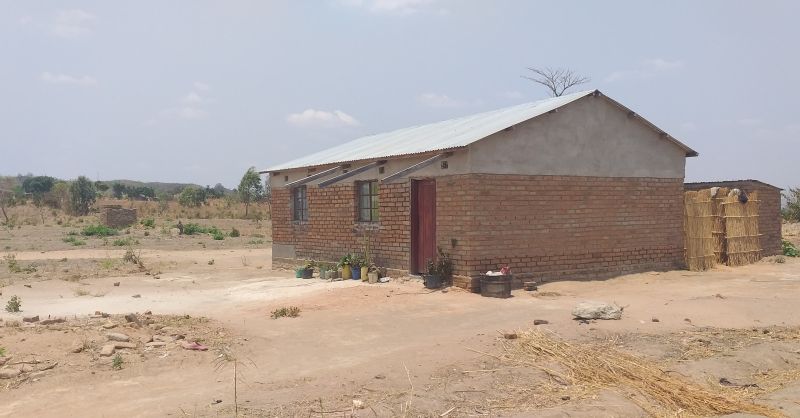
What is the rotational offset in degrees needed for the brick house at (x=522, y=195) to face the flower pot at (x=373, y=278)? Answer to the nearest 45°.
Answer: approximately 45° to its right

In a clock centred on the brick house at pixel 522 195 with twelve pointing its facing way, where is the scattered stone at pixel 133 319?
The scattered stone is roughly at 12 o'clock from the brick house.

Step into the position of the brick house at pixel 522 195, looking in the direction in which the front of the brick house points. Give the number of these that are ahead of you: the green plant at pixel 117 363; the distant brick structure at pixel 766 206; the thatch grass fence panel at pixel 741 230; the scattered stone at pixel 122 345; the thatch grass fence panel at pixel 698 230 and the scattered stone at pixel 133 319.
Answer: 3

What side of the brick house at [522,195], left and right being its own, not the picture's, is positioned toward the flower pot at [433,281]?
front

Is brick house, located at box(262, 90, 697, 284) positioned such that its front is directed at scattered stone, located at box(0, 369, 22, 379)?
yes

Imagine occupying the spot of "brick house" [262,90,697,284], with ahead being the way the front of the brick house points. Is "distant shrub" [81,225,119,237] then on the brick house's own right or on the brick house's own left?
on the brick house's own right

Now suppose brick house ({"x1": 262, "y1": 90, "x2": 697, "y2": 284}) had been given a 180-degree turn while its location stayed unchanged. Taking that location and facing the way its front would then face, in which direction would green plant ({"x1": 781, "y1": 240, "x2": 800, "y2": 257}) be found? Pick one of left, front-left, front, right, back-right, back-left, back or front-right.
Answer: front

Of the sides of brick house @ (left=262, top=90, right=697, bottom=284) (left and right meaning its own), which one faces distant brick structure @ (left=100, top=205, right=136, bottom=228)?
right

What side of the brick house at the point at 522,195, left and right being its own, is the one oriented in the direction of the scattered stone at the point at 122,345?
front

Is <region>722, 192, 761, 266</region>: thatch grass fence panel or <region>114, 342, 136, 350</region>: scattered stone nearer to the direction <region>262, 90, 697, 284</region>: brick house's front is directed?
the scattered stone

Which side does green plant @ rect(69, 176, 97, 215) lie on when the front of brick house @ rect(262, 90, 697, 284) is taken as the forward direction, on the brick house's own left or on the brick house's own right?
on the brick house's own right

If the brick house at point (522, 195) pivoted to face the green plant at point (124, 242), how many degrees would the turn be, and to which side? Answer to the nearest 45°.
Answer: approximately 90° to its right

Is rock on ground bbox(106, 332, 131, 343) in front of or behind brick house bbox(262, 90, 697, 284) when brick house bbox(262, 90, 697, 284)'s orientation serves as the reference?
in front
